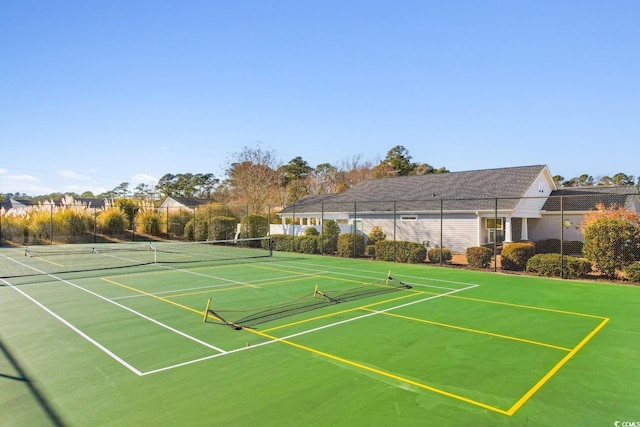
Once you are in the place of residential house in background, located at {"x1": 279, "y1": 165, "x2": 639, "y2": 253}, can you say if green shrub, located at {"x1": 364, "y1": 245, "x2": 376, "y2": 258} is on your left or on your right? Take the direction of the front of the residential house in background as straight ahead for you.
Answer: on your right

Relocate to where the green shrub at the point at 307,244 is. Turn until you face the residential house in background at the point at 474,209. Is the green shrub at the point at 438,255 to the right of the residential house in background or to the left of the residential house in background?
right

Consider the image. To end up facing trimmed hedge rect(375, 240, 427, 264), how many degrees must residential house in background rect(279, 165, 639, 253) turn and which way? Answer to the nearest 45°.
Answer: approximately 90° to its right

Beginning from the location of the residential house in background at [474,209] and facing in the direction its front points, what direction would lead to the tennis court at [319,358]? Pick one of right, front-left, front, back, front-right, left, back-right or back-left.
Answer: front-right

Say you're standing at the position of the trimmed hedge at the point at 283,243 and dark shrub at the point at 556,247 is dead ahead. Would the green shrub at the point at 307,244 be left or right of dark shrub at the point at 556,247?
right

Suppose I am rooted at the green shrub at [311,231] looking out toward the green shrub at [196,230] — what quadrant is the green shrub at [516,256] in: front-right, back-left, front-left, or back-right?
back-left

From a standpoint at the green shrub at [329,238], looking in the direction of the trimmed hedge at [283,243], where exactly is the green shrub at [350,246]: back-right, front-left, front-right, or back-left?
back-left

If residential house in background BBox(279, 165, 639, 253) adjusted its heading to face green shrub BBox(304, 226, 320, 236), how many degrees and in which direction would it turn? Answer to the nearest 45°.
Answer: approximately 135° to its right

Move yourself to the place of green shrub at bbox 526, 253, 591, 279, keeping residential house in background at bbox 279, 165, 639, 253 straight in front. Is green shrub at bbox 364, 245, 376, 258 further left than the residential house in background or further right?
left

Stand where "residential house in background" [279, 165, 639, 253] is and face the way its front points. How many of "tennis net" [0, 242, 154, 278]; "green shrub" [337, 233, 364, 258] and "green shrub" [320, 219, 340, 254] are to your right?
3
